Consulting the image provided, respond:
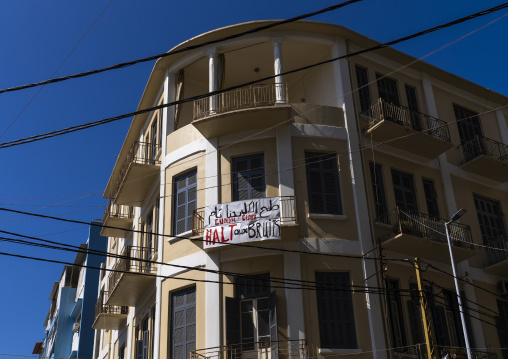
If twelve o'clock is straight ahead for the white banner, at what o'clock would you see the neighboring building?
The neighboring building is roughly at 5 o'clock from the white banner.

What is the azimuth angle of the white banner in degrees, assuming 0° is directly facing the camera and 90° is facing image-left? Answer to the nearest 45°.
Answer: approximately 0°
